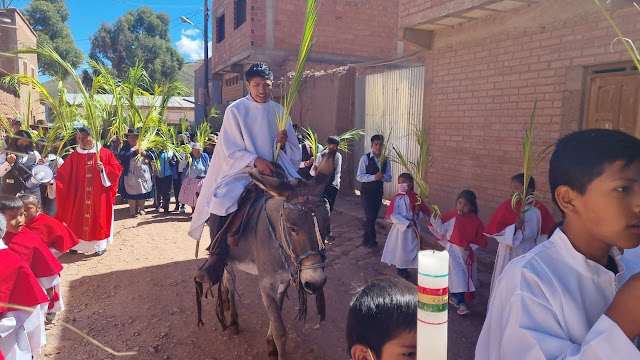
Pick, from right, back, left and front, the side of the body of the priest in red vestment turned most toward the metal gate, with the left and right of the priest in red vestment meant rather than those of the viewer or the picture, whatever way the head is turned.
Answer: left

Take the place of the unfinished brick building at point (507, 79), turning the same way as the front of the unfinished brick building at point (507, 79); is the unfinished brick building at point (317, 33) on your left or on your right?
on your right

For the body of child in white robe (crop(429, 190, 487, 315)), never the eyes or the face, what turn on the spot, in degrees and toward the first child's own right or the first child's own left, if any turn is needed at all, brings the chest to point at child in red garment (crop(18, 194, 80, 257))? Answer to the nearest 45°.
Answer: approximately 45° to the first child's own right

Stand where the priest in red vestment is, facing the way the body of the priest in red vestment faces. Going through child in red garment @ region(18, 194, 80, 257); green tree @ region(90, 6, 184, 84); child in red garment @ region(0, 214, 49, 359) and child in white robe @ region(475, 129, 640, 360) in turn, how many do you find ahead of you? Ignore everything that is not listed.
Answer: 3

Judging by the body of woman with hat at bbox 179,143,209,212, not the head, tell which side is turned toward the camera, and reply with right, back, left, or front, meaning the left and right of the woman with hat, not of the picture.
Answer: front

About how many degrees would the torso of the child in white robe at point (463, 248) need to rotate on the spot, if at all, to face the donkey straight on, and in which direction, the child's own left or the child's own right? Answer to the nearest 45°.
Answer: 0° — they already face it

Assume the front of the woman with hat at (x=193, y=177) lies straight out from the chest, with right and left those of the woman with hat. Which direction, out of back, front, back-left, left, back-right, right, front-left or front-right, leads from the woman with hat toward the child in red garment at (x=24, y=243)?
front

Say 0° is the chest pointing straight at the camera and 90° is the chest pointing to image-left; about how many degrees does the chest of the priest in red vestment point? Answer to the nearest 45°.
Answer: approximately 0°

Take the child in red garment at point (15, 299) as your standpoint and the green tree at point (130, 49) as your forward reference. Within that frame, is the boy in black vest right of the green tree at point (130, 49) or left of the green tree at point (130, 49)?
right

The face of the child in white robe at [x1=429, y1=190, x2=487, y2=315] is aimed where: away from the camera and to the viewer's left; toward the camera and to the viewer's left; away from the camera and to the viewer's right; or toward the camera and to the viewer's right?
toward the camera and to the viewer's left
